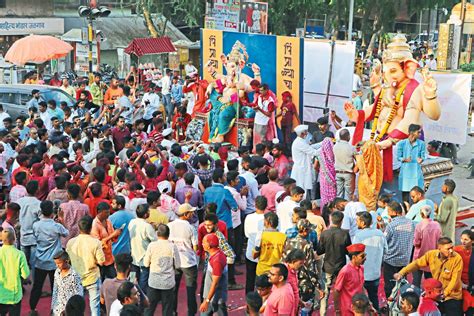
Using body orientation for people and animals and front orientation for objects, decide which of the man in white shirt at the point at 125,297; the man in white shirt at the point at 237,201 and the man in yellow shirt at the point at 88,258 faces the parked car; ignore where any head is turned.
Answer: the man in yellow shirt

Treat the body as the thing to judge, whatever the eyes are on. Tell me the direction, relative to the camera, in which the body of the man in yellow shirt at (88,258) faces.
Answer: away from the camera

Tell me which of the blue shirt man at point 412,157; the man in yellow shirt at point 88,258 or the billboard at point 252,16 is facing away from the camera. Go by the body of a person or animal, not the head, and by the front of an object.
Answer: the man in yellow shirt

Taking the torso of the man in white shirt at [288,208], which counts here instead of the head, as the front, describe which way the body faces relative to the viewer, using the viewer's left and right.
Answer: facing away from the viewer and to the right of the viewer

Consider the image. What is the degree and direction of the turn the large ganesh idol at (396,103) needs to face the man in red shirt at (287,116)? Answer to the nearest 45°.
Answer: approximately 90° to its right

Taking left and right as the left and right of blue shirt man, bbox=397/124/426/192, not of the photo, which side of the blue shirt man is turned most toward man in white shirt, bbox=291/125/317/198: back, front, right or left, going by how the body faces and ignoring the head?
right

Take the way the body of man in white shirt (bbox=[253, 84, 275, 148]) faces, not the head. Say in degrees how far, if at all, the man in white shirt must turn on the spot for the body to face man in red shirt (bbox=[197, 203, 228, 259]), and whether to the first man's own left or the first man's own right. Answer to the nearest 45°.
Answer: approximately 45° to the first man's own left
